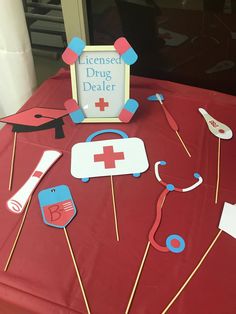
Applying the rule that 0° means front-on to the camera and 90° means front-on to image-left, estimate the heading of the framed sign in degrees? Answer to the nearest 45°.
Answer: approximately 0°
